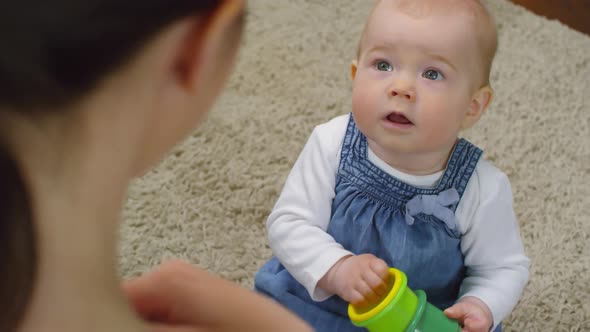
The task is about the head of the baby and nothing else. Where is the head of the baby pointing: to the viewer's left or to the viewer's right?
to the viewer's left

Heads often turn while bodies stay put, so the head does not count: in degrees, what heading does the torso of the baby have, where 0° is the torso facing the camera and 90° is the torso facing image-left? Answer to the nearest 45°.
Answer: approximately 0°
